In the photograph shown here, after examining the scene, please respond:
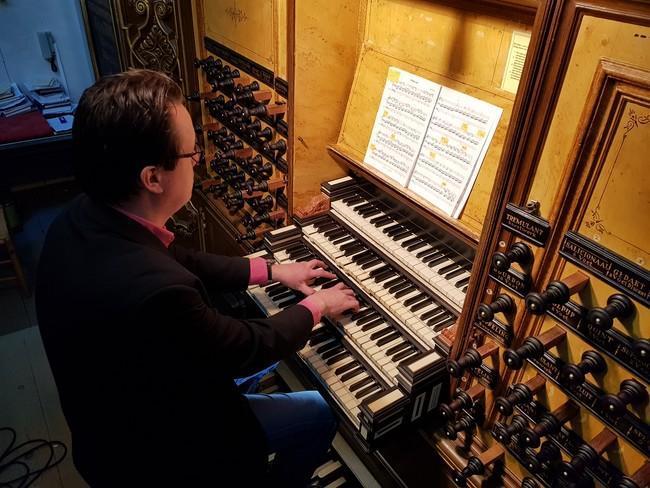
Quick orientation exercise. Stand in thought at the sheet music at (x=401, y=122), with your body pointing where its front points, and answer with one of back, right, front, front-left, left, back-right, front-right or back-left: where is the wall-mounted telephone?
right

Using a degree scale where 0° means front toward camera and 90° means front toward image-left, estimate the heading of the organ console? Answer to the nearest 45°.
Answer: approximately 45°

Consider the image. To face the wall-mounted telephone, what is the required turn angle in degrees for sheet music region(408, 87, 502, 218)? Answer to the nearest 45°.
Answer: approximately 90° to its right

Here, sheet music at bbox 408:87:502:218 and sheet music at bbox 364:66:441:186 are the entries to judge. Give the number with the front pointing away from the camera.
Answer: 0

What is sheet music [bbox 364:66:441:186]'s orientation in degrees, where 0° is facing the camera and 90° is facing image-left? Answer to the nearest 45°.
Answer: approximately 45°

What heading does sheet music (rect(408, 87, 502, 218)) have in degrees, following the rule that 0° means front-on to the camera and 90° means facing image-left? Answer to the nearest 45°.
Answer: approximately 45°

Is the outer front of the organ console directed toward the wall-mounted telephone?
no

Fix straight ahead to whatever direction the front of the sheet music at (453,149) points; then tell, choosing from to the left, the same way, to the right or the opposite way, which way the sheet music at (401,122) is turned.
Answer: the same way
